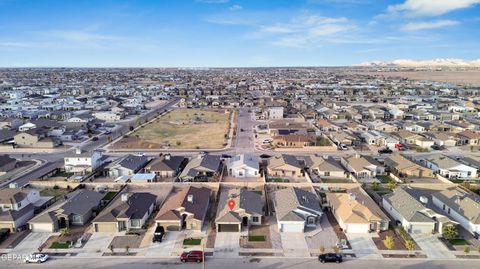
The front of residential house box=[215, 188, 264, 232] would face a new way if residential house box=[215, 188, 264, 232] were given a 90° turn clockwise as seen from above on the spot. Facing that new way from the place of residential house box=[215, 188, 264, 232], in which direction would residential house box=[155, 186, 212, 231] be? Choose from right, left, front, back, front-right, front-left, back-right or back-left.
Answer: front

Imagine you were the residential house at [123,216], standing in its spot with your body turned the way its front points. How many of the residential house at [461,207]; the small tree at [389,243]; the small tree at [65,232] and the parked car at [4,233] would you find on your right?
2

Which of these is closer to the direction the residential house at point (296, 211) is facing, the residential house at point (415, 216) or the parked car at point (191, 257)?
the parked car

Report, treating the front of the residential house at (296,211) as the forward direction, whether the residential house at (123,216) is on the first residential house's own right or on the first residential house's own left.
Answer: on the first residential house's own right

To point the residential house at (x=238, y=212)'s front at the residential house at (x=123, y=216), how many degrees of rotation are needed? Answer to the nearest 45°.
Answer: approximately 90° to its right

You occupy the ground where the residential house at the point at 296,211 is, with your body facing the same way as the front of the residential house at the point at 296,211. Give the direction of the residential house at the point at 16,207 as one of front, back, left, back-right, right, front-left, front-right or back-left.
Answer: right

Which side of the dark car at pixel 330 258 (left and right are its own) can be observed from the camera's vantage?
left

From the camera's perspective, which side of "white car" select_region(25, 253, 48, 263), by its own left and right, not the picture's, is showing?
left

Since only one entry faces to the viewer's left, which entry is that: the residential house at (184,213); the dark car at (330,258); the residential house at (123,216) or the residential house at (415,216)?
the dark car

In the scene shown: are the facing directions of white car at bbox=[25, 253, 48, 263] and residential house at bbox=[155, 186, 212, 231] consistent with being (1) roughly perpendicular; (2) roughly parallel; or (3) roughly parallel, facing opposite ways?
roughly perpendicular

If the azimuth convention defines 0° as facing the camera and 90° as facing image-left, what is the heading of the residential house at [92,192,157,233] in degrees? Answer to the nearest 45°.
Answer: approximately 0°

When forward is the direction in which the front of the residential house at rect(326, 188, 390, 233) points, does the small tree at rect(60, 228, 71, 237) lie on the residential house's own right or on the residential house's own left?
on the residential house's own right

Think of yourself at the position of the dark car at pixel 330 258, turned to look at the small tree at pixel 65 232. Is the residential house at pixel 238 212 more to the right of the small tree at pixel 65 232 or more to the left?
right

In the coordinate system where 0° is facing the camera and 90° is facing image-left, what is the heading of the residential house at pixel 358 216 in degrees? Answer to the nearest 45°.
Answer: approximately 0°

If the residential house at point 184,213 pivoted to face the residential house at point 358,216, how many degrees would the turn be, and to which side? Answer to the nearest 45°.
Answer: approximately 90° to its left
